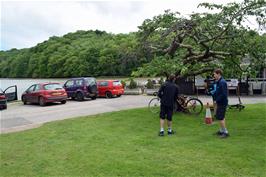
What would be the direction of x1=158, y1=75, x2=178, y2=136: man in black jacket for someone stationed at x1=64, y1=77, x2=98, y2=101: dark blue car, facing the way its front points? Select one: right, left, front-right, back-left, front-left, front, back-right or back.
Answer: back-left

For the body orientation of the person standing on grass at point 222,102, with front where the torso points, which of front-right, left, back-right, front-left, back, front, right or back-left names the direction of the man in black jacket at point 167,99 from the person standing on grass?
front

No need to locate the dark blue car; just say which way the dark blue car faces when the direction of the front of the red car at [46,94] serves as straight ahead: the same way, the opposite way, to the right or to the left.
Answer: the same way

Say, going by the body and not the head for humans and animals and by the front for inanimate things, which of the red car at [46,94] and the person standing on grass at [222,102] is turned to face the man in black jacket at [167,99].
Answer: the person standing on grass

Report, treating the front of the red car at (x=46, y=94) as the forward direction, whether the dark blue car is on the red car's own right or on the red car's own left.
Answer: on the red car's own right

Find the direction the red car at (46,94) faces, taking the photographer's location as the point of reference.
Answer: facing away from the viewer and to the left of the viewer

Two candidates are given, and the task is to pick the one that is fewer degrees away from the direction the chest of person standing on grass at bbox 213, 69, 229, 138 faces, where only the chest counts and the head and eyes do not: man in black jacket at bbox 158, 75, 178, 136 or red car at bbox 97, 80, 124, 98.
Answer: the man in black jacket

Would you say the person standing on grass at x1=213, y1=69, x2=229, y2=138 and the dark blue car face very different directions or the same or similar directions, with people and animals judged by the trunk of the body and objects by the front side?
same or similar directions

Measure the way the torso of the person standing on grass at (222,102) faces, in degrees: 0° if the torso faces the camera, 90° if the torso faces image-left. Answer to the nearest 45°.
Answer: approximately 90°

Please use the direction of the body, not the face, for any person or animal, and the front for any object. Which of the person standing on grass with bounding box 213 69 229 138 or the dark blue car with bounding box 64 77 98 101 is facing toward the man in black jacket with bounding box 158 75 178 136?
the person standing on grass

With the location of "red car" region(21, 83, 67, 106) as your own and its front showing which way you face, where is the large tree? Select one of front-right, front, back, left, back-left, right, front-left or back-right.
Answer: back

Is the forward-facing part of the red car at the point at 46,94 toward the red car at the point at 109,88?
no

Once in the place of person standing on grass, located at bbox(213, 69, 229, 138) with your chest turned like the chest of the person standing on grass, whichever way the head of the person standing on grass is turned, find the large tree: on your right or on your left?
on your right
